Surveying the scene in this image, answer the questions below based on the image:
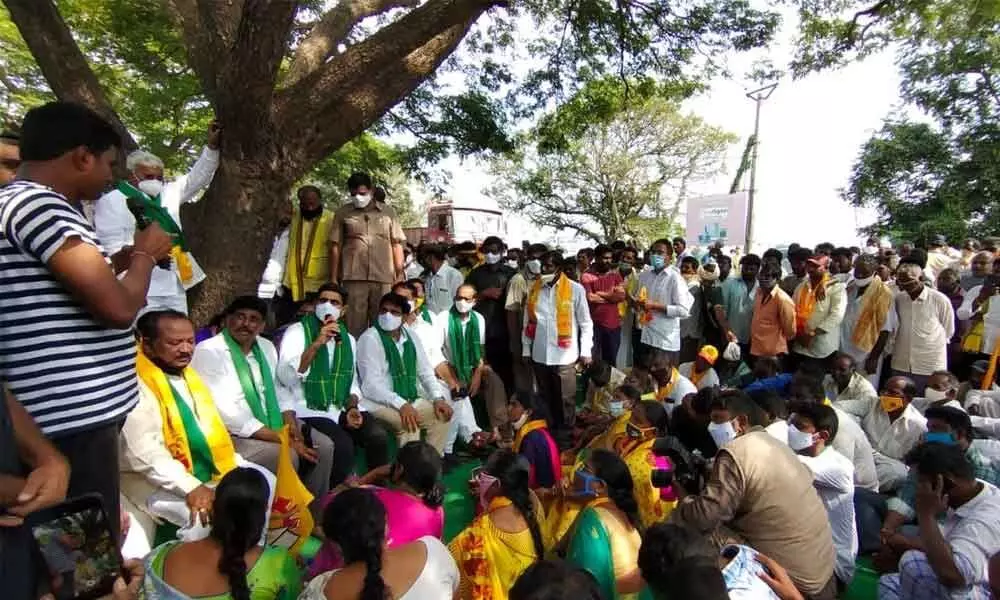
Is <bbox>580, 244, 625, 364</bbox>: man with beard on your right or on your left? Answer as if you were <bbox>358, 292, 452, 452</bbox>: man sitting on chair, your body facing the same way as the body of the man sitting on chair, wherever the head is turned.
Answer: on your left

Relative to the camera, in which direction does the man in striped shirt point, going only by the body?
to the viewer's right

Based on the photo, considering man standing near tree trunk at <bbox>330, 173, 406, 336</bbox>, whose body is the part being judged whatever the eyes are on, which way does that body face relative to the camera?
toward the camera

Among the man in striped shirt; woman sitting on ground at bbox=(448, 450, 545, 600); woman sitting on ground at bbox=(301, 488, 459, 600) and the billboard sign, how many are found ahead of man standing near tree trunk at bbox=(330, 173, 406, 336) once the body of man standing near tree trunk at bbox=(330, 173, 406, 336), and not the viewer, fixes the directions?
3

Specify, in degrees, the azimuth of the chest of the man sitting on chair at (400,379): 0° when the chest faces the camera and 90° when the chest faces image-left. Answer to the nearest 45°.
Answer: approximately 315°

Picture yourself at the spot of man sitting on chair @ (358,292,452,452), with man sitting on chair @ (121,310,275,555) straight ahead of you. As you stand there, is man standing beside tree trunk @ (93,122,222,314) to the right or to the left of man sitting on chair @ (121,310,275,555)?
right

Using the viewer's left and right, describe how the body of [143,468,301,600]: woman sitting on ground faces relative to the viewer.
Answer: facing away from the viewer

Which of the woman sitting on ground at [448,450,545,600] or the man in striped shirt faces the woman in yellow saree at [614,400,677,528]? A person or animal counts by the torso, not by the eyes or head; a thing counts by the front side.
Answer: the man in striped shirt

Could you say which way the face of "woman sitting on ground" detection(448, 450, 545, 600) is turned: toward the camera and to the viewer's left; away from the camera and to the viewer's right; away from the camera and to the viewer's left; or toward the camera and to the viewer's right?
away from the camera and to the viewer's left

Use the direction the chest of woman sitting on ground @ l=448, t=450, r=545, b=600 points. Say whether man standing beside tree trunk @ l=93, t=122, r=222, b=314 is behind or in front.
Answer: in front

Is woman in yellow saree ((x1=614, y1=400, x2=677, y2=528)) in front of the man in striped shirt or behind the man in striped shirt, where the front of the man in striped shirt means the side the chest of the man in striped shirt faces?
in front

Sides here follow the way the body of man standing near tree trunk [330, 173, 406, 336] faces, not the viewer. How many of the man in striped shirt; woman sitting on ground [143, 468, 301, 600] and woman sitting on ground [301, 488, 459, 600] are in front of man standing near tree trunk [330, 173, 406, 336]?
3

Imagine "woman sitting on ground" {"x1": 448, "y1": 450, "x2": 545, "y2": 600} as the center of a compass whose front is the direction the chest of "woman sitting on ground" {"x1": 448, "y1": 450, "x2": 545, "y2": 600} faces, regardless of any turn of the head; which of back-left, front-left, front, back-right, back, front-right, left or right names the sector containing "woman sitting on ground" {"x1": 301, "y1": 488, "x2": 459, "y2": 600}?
left

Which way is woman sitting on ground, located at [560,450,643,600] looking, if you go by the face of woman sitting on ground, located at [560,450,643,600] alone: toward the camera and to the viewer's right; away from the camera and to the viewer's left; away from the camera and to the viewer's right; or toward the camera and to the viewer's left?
away from the camera and to the viewer's left
